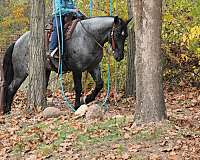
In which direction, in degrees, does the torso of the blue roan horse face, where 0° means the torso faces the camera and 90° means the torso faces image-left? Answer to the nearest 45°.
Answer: approximately 270°

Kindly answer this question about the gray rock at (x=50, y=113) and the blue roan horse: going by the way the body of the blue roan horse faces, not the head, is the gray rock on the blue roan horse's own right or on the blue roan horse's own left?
on the blue roan horse's own right

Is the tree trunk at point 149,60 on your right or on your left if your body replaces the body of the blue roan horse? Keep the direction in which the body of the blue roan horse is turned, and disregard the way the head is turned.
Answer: on your right

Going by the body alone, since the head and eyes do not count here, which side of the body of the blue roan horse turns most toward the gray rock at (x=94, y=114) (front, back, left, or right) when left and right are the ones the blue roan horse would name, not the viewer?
right

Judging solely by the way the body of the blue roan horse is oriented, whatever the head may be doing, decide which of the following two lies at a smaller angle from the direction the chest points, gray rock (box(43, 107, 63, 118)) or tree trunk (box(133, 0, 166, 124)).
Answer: the tree trunk
